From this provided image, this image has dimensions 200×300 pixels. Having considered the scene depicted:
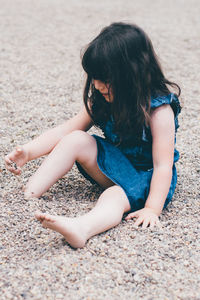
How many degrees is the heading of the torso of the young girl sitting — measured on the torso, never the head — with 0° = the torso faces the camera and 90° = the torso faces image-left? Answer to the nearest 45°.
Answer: approximately 45°
